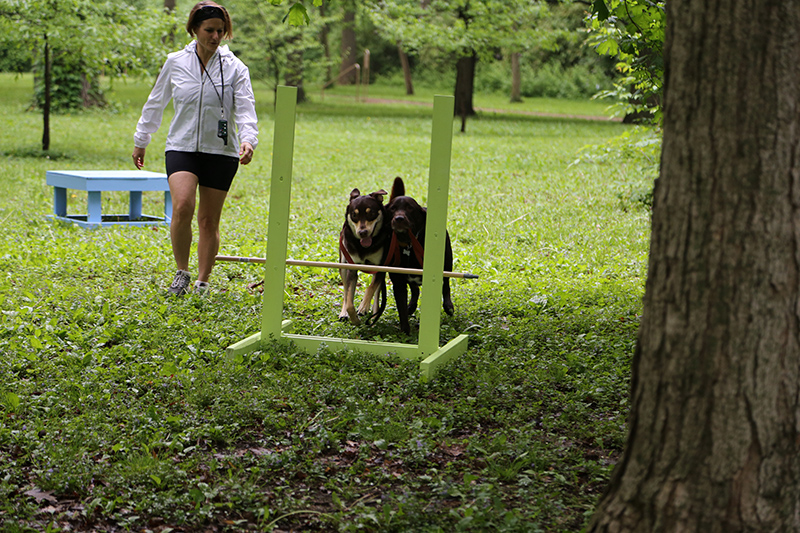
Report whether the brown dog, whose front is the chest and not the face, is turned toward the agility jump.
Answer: yes

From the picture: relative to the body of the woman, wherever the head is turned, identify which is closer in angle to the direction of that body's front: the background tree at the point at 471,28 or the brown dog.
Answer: the brown dog

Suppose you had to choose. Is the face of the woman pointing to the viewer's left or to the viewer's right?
to the viewer's right

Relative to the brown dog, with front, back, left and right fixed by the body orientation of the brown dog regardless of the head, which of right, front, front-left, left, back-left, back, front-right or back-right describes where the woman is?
back-right

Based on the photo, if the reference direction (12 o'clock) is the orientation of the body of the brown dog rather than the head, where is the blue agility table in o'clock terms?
The blue agility table is roughly at 5 o'clock from the brown dog.

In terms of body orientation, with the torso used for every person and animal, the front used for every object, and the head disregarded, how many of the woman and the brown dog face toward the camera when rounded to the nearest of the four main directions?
2

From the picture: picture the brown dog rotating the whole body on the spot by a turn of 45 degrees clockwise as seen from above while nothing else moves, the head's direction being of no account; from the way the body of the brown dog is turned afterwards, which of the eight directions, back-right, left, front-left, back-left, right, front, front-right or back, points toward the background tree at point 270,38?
back-right

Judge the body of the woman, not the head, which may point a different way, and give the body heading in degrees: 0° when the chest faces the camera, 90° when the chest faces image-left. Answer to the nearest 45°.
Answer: approximately 0°
